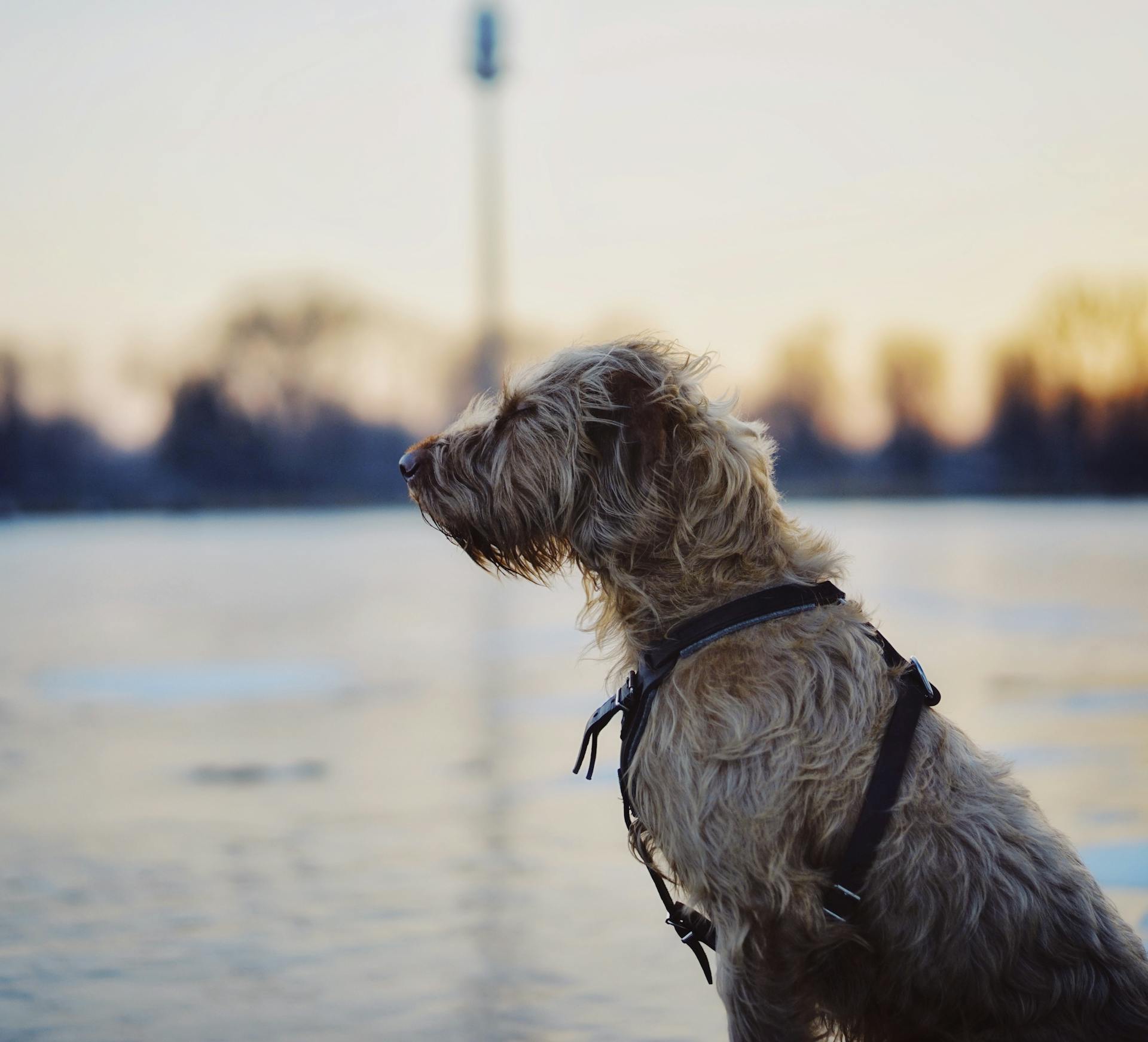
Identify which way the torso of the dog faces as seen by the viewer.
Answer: to the viewer's left
